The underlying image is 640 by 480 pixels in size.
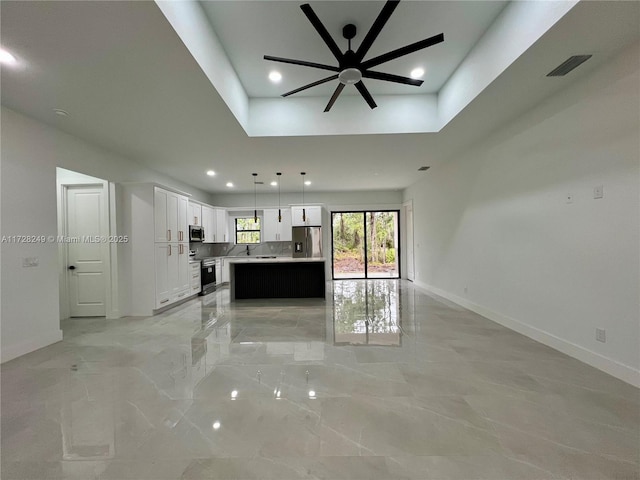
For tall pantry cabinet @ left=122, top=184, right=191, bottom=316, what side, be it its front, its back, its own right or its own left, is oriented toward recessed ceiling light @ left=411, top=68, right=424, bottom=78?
front

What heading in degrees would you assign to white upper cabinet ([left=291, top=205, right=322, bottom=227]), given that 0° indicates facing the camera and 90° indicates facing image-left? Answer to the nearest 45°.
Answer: approximately 0°

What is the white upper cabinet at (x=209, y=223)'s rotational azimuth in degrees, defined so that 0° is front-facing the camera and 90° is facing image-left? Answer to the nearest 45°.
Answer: approximately 315°

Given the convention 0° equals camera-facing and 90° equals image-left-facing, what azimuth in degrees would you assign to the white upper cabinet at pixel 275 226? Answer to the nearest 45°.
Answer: approximately 0°

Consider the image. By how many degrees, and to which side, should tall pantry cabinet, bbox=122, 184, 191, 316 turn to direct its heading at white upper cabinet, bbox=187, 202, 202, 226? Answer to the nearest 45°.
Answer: approximately 90° to its left

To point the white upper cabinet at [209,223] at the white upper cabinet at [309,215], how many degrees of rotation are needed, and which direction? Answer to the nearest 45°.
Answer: approximately 45° to its left

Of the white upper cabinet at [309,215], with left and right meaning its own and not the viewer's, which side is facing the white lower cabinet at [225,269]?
right

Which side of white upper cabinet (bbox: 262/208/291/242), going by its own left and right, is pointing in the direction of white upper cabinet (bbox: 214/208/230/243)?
right

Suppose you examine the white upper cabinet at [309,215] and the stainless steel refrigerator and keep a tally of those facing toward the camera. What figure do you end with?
2

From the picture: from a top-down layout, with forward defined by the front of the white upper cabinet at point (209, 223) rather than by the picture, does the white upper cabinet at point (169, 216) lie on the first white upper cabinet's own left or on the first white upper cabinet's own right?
on the first white upper cabinet's own right
